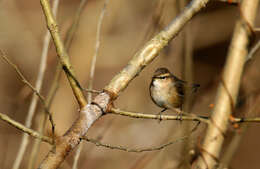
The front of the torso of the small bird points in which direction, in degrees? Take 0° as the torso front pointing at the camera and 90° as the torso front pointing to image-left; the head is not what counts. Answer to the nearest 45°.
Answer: approximately 45°

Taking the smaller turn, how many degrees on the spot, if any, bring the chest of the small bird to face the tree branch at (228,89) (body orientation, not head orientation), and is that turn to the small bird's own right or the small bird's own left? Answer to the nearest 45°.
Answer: approximately 90° to the small bird's own left

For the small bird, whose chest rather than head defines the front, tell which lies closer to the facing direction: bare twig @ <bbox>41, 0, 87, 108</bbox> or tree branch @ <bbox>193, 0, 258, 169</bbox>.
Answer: the bare twig
